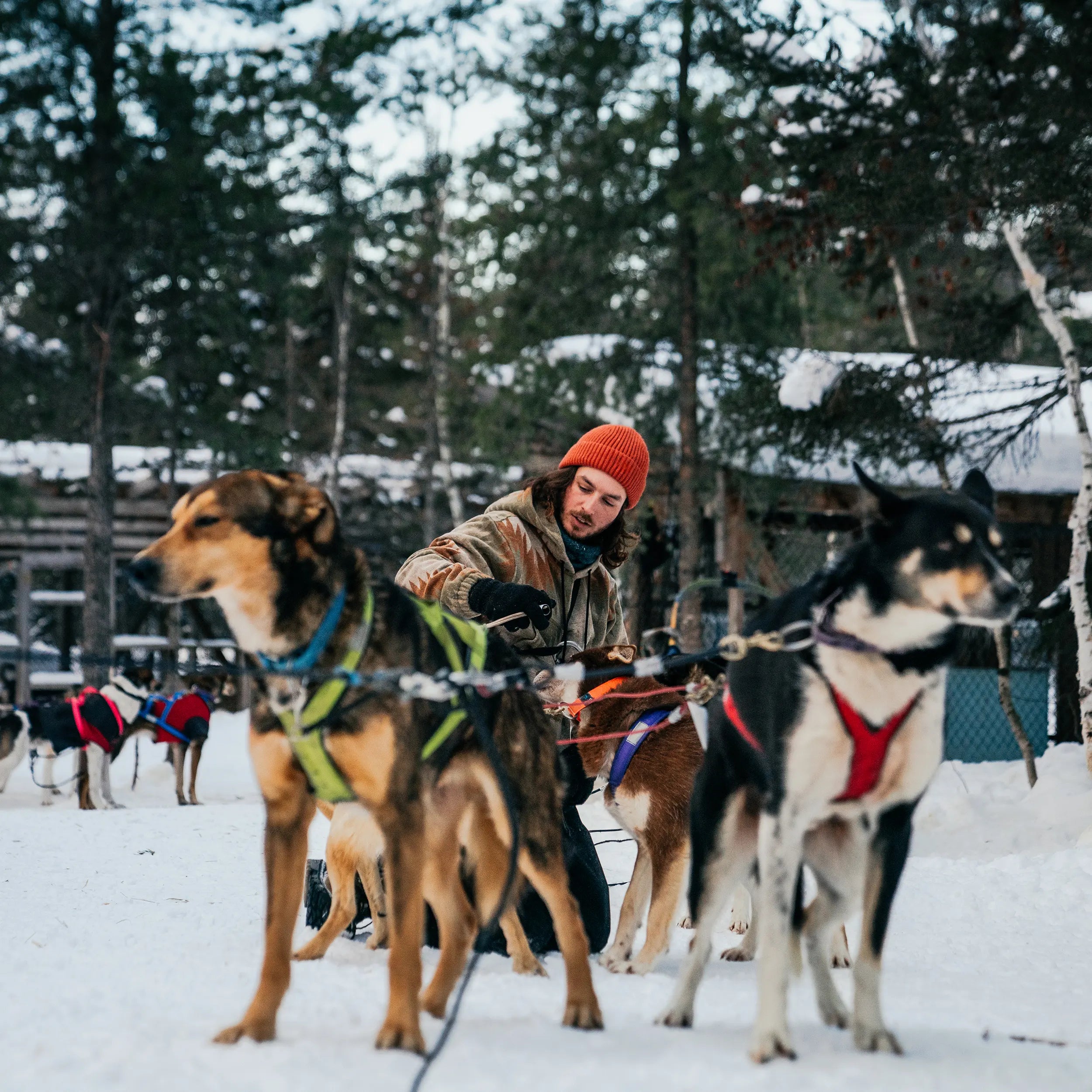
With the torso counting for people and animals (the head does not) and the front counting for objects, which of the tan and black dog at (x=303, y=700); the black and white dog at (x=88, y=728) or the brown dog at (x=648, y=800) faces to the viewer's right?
the black and white dog

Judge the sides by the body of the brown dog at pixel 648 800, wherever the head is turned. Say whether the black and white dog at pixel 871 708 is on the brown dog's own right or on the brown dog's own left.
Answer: on the brown dog's own left

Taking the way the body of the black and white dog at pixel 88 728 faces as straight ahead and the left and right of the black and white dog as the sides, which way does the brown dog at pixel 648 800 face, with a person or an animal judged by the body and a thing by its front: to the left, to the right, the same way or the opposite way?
the opposite way

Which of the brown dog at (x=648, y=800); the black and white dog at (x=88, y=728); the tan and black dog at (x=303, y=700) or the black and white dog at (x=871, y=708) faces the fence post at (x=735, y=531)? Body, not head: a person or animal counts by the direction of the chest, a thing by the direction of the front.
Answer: the black and white dog at (x=88, y=728)

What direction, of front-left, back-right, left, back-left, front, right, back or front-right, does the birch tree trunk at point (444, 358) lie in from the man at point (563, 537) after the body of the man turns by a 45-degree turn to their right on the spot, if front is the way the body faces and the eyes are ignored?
back

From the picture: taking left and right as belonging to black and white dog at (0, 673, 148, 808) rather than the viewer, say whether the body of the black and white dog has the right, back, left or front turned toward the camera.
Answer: right

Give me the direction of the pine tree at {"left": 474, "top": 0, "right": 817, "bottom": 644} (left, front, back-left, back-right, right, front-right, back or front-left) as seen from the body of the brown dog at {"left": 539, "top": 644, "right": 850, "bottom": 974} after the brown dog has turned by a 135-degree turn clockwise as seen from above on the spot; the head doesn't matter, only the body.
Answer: front

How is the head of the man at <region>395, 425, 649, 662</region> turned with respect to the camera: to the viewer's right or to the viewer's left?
to the viewer's left

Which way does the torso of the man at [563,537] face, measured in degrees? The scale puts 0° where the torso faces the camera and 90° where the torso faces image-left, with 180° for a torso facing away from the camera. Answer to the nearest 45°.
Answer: approximately 315°
